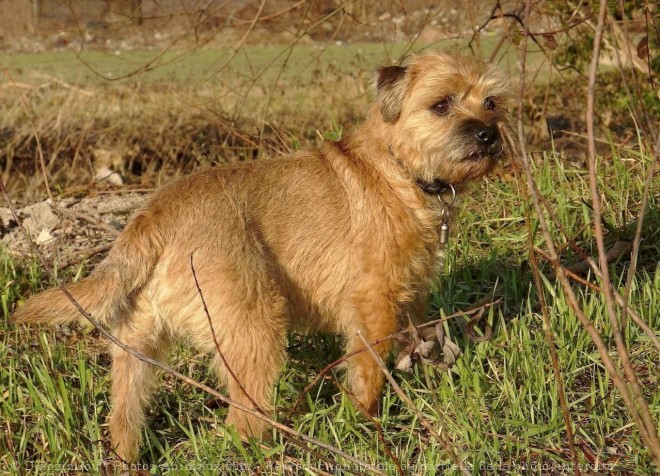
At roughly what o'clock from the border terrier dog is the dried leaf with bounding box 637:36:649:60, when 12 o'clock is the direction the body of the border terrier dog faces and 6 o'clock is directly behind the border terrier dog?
The dried leaf is roughly at 12 o'clock from the border terrier dog.

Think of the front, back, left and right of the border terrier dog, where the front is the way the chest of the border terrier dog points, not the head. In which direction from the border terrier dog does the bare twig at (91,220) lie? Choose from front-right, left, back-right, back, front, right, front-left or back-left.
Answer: back-left

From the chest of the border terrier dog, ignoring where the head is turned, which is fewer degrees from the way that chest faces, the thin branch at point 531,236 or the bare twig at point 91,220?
the thin branch

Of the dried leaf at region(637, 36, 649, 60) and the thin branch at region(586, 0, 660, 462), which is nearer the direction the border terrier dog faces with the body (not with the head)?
the dried leaf

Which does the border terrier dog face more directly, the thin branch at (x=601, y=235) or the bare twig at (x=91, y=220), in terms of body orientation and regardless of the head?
the thin branch

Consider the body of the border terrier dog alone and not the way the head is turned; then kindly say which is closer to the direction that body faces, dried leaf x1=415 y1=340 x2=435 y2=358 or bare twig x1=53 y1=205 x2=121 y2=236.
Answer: the dried leaf

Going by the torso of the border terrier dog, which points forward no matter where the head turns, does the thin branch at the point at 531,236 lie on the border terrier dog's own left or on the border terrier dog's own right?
on the border terrier dog's own right

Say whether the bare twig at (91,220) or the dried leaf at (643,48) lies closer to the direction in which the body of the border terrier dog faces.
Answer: the dried leaf

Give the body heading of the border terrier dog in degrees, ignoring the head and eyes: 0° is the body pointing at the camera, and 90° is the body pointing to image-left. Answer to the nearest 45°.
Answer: approximately 270°
